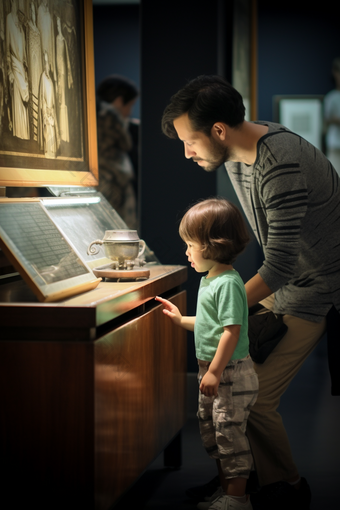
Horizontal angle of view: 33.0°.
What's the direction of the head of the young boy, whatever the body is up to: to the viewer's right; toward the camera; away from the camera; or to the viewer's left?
to the viewer's left

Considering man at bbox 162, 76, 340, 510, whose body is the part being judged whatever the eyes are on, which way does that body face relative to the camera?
to the viewer's left

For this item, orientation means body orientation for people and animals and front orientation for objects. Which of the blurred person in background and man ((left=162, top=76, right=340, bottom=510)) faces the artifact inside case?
the man

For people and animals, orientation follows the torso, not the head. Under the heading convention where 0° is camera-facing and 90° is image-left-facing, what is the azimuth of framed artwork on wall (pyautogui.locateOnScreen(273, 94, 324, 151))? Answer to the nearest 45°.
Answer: approximately 0°

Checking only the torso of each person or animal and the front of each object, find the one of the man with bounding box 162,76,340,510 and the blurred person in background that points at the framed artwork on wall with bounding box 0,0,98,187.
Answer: the man

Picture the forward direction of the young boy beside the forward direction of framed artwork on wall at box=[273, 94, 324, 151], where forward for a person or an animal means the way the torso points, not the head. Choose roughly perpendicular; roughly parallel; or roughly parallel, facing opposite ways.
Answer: roughly perpendicular

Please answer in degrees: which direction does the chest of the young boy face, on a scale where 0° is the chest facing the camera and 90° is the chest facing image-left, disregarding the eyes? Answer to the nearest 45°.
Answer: approximately 90°

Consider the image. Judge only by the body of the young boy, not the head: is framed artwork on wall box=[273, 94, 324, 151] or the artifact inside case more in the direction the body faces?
the artifact inside case

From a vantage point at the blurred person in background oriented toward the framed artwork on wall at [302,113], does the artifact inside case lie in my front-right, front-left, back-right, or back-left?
back-right

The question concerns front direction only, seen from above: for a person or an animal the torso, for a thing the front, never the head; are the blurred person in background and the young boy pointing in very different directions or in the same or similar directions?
very different directions

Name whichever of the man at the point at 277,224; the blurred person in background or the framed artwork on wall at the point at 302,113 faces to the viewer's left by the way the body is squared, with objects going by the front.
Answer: the man
